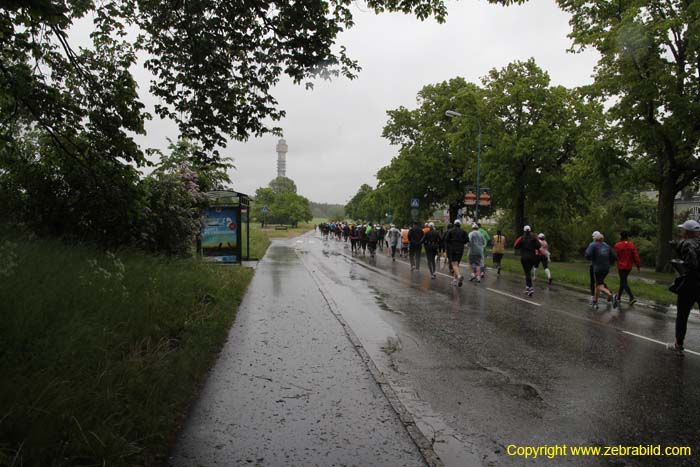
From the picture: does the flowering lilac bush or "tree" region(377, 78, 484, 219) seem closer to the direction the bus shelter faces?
the tree

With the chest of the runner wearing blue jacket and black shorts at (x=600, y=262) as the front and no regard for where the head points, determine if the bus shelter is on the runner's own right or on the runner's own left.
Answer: on the runner's own left

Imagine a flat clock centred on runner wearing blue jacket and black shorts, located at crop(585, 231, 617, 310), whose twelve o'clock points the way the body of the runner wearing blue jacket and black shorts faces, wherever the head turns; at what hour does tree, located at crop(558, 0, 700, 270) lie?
The tree is roughly at 2 o'clock from the runner wearing blue jacket and black shorts.

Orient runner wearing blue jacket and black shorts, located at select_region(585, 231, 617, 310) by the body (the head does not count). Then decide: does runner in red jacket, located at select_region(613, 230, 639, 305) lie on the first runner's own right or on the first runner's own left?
on the first runner's own right

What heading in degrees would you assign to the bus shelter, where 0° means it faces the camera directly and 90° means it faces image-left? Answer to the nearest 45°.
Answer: approximately 270°

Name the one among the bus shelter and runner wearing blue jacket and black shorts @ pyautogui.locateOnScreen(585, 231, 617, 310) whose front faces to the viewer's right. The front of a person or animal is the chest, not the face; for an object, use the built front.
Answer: the bus shelter

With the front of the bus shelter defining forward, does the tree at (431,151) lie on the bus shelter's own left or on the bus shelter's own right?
on the bus shelter's own left

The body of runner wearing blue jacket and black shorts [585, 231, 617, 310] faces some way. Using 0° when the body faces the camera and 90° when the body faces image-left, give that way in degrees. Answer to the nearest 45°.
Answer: approximately 135°

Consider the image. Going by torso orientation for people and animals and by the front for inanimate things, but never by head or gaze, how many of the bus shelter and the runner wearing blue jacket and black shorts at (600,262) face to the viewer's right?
1

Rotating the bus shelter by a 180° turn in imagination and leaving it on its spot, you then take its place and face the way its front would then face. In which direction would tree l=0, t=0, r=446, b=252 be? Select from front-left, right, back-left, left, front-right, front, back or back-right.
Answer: left

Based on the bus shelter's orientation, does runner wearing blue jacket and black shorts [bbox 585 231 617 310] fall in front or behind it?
in front

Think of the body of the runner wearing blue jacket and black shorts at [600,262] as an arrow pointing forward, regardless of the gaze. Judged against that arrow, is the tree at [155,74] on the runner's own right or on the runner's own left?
on the runner's own left

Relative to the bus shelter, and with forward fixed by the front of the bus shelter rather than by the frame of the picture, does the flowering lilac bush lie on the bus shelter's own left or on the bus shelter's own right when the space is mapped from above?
on the bus shelter's own right

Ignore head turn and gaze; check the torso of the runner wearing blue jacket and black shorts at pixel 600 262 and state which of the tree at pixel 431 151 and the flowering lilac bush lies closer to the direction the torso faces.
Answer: the tree

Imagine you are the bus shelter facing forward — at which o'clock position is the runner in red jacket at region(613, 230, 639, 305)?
The runner in red jacket is roughly at 1 o'clock from the bus shelter.

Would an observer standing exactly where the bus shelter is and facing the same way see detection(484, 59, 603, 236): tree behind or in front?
in front
